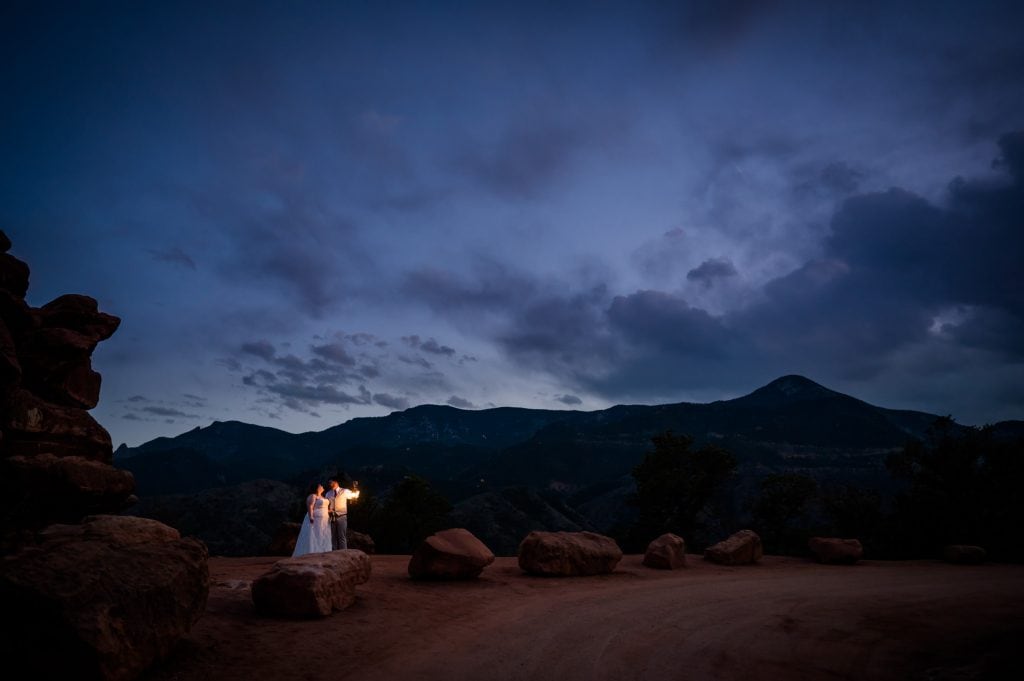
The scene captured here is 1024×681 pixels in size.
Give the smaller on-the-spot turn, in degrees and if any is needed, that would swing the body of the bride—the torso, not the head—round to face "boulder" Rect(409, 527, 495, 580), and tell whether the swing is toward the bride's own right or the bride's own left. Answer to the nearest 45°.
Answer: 0° — they already face it

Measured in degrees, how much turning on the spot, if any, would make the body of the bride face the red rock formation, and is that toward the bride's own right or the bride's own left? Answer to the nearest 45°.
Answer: approximately 135° to the bride's own right

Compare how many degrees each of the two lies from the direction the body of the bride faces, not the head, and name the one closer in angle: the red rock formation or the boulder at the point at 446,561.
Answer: the boulder

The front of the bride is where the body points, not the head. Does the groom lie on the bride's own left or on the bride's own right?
on the bride's own left

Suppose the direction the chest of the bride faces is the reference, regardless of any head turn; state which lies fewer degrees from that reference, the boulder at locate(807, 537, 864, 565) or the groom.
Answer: the boulder

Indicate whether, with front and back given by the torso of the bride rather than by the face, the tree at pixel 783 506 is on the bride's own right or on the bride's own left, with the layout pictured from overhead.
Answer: on the bride's own left

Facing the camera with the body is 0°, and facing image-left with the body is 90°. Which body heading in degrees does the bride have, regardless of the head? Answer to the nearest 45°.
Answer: approximately 315°

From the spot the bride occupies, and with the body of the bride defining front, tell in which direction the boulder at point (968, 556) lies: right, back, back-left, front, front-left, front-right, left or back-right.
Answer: front-left
